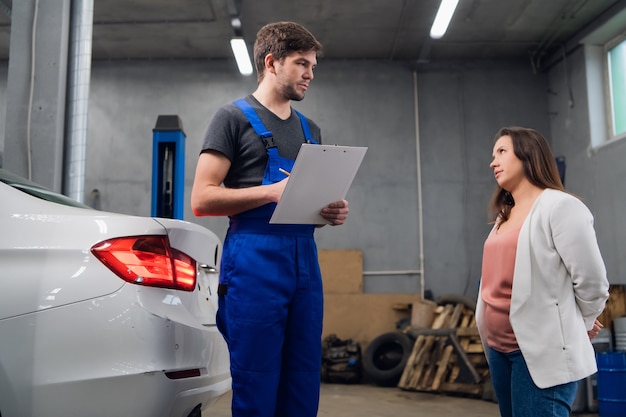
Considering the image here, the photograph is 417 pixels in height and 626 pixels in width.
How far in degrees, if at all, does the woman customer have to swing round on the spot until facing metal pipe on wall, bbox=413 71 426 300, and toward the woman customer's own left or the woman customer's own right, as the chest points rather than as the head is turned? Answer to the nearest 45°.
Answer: approximately 135° to the woman customer's own right

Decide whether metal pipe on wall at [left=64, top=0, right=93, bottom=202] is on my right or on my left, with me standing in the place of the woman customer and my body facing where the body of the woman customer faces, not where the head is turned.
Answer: on my right

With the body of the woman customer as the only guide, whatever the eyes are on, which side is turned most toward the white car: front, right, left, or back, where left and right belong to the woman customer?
front

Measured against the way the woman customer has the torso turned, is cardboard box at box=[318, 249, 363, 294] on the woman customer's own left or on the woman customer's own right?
on the woman customer's own right

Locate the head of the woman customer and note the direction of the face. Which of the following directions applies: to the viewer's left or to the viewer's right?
to the viewer's left

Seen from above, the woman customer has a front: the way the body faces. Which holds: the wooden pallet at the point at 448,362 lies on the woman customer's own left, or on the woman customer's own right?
on the woman customer's own right

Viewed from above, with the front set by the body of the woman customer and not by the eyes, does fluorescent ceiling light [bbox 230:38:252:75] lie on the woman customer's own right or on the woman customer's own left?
on the woman customer's own right

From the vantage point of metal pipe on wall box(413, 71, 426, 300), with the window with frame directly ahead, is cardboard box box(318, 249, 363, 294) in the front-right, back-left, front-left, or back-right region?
back-right

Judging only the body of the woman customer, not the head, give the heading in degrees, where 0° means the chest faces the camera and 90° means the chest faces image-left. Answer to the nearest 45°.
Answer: approximately 45°

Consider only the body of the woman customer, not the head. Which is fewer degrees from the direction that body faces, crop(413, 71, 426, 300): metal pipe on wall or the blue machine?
the blue machine

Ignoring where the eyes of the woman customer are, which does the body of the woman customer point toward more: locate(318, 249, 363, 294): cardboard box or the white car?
the white car

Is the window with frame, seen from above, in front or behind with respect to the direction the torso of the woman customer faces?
behind
